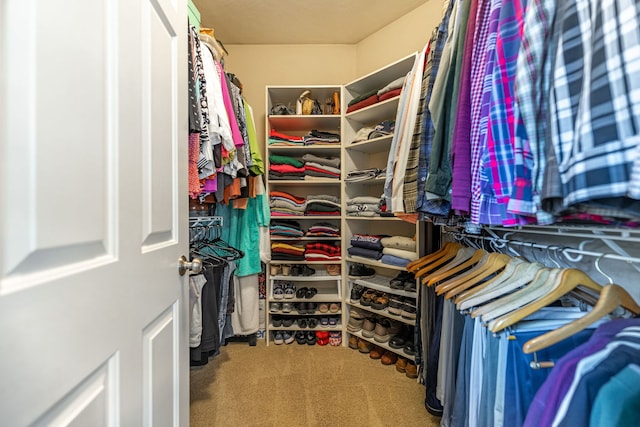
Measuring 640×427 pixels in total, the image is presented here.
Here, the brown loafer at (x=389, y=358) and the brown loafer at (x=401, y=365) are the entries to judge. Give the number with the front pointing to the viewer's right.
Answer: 0

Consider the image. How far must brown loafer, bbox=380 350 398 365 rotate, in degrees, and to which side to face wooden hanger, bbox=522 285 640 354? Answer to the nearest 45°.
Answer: approximately 45° to its left

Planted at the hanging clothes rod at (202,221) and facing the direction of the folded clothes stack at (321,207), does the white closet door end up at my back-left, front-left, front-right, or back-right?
back-right

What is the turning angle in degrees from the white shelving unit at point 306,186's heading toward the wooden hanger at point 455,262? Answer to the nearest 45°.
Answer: approximately 45° to its left

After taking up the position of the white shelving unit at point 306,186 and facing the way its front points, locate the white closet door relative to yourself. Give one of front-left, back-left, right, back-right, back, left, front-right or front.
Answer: front

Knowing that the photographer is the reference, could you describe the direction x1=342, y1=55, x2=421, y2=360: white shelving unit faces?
facing the viewer and to the left of the viewer

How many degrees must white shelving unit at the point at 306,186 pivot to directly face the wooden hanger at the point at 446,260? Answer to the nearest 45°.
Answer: approximately 45° to its left

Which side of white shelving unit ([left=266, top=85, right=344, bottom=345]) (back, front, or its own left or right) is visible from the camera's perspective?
front
